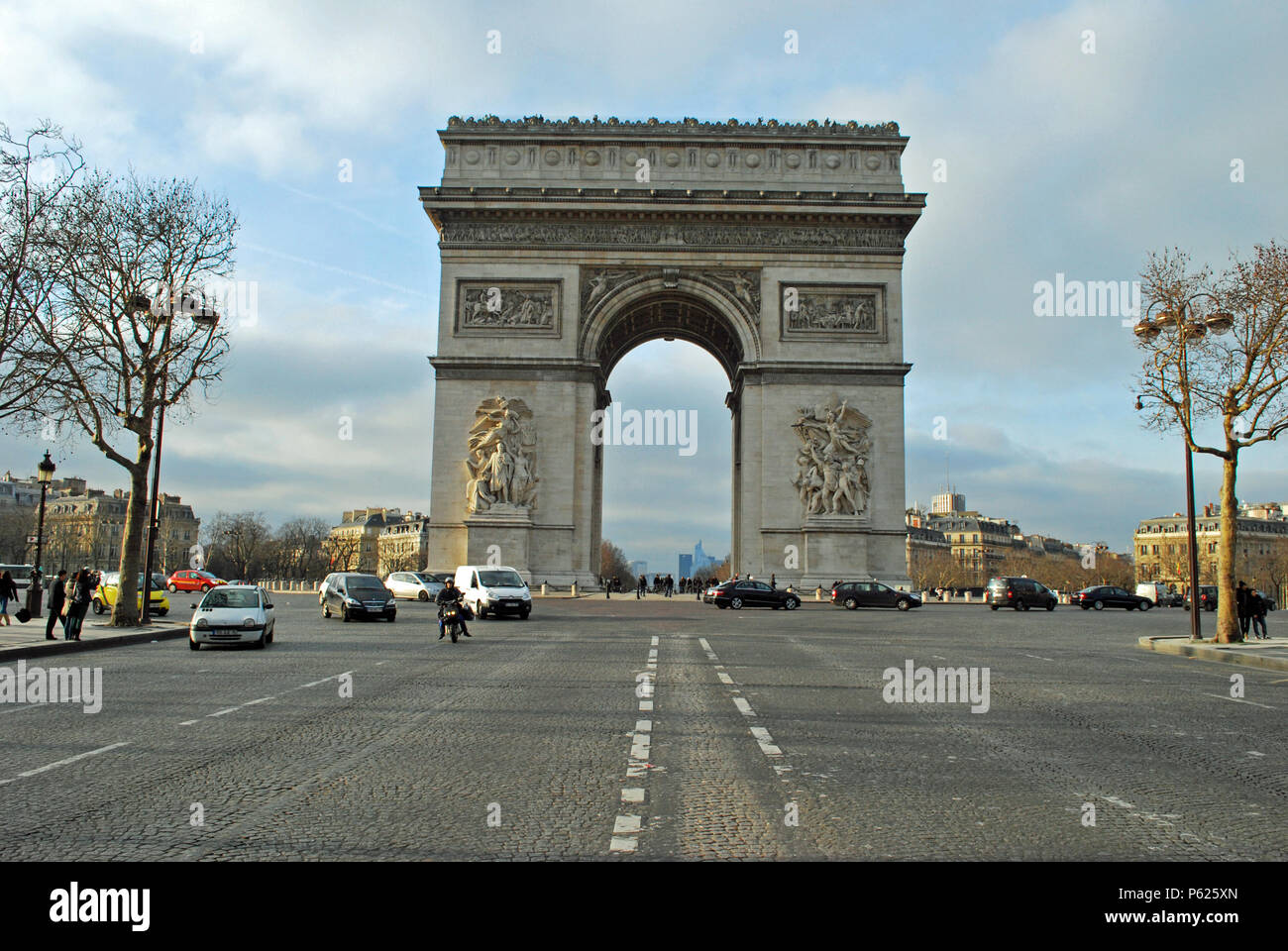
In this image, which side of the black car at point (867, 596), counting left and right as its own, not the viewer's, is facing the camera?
right

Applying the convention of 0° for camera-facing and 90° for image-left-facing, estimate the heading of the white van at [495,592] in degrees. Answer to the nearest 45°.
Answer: approximately 315°

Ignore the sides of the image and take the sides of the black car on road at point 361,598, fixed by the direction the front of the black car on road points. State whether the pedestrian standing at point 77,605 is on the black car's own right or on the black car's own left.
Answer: on the black car's own right

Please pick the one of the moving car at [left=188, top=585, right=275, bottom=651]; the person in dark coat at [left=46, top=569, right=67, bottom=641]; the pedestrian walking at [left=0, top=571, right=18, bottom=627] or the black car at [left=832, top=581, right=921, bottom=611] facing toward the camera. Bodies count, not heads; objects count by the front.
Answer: the moving car

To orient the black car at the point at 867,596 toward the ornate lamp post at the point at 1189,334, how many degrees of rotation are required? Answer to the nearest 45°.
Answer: approximately 45° to its right

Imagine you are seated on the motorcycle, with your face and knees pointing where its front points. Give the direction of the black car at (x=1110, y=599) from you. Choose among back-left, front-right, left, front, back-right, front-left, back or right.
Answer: back-left

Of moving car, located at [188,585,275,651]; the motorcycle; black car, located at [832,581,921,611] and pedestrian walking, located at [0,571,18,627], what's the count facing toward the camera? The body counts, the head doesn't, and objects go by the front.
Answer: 2

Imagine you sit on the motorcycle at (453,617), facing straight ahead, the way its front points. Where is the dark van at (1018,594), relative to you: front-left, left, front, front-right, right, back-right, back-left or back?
back-left
